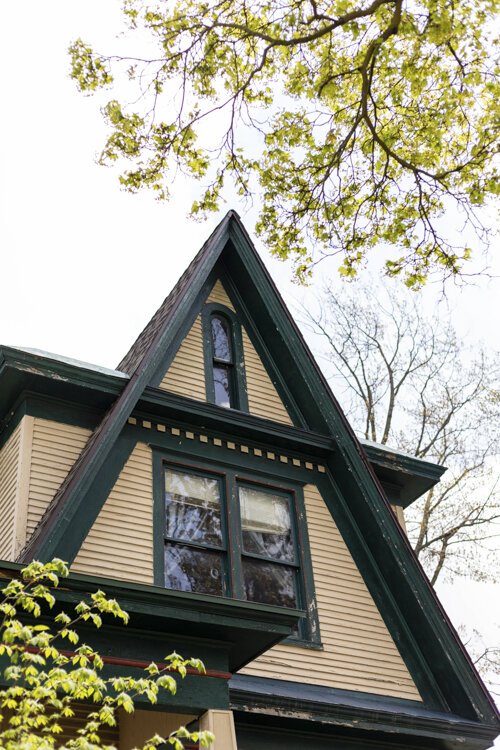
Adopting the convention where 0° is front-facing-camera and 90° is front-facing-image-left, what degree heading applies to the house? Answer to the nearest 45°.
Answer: approximately 315°
